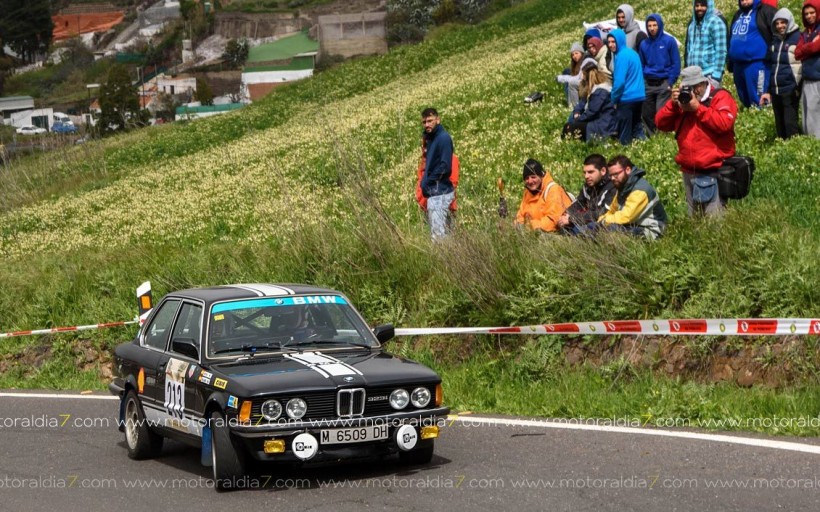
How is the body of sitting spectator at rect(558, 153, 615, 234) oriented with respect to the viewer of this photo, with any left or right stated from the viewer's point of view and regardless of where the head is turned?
facing the viewer and to the left of the viewer

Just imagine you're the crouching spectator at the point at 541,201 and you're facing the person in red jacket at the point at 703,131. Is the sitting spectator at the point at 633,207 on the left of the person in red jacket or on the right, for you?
right

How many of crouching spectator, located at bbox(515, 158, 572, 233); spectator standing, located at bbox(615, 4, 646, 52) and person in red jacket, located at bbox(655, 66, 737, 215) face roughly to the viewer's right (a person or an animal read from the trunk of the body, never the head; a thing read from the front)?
0

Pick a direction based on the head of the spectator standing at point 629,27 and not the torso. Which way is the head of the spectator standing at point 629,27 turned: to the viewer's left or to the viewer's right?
to the viewer's left

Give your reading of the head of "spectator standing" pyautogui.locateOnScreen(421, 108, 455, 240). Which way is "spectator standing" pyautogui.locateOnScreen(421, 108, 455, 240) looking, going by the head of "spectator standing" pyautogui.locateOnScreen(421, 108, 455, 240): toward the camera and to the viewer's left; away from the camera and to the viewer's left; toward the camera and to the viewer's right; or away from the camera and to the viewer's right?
toward the camera and to the viewer's left

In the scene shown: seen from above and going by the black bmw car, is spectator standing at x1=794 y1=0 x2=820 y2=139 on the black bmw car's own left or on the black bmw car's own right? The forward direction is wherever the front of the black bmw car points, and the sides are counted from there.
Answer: on the black bmw car's own left

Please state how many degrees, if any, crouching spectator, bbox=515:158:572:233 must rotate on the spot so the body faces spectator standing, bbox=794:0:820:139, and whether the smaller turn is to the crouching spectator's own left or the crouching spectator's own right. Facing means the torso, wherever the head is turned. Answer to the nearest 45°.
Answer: approximately 180°

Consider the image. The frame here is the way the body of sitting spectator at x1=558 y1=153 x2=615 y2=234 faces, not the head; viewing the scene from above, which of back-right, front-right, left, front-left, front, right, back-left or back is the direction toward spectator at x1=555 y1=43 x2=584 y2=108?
back-right

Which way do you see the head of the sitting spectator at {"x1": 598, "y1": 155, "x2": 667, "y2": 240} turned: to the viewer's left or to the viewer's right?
to the viewer's left

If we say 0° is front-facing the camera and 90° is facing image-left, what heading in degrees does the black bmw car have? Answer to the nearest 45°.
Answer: approximately 315°

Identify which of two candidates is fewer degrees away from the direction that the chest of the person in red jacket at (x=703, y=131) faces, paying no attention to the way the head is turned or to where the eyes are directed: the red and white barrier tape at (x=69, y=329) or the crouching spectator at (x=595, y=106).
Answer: the red and white barrier tape

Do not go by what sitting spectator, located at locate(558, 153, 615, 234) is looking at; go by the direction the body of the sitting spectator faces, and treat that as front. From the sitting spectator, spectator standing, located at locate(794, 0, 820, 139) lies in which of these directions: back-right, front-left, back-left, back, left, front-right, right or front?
back

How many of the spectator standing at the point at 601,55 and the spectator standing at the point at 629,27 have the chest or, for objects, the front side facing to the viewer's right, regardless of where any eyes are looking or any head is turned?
0

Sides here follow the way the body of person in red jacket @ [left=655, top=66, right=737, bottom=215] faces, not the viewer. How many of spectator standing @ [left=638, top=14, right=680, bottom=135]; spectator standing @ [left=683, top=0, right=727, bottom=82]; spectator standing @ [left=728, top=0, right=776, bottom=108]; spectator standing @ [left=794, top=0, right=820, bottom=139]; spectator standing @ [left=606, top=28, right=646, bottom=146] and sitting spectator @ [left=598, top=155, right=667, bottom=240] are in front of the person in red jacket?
1
